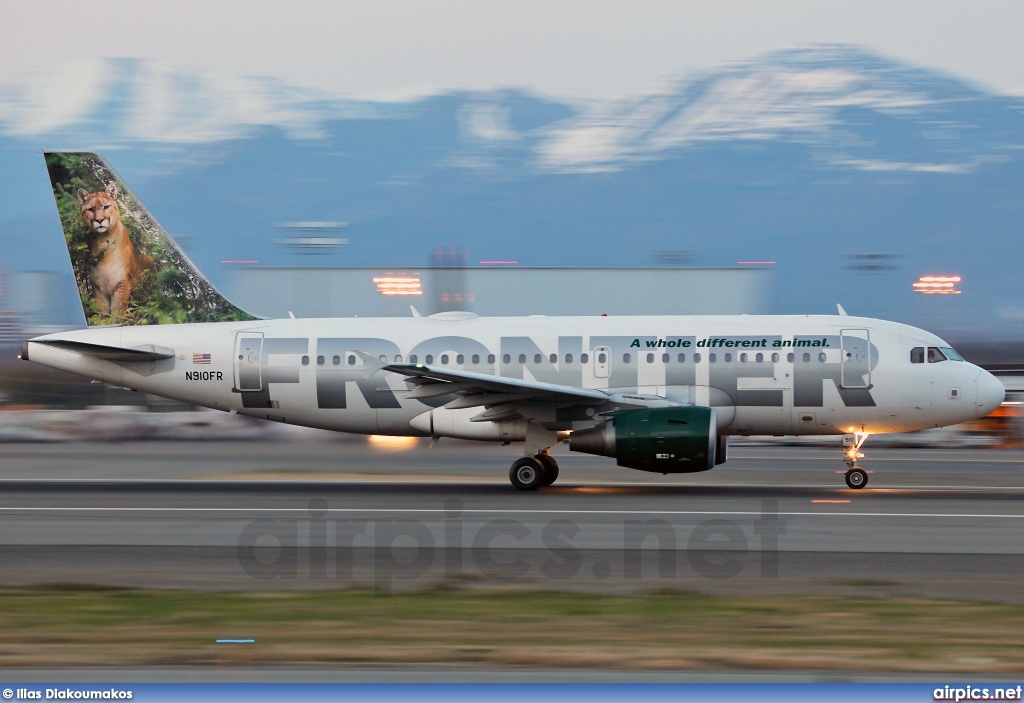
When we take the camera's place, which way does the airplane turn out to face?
facing to the right of the viewer

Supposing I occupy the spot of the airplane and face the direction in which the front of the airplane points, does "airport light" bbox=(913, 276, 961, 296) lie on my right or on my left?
on my left

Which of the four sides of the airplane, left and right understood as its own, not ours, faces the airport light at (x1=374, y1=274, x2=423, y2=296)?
left

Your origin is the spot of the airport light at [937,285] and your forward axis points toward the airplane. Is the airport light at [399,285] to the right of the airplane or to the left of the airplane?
right

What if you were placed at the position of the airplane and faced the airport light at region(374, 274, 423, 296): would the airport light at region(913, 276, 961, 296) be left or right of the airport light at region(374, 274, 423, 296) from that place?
right
